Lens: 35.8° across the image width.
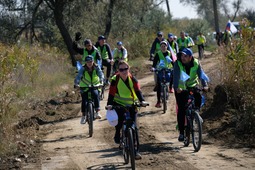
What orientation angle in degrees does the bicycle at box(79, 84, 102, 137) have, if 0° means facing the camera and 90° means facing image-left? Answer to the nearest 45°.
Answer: approximately 0°

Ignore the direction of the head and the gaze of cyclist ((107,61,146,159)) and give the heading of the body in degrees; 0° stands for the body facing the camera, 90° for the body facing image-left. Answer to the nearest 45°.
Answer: approximately 0°

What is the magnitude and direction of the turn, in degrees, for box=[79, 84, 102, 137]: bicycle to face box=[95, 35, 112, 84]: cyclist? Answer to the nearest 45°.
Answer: approximately 180°

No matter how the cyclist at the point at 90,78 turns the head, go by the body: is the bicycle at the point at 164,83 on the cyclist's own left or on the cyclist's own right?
on the cyclist's own left
